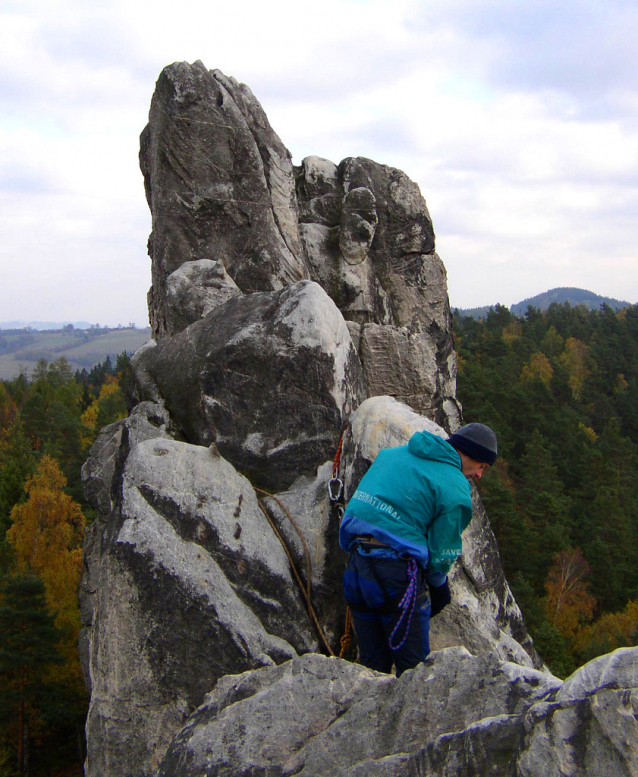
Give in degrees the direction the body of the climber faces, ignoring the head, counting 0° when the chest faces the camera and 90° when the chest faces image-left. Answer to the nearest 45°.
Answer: approximately 225°

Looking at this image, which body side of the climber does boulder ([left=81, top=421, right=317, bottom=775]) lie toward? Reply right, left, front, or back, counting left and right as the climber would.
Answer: left

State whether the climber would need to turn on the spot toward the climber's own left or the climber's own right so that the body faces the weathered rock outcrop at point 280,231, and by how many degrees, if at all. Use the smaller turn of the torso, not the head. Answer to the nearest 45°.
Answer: approximately 45° to the climber's own left

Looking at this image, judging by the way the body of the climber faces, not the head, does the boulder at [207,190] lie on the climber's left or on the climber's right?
on the climber's left

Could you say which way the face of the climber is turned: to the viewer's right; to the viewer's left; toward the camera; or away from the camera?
to the viewer's right

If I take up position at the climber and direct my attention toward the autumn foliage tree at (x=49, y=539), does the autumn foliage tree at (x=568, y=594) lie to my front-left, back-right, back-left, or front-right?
front-right

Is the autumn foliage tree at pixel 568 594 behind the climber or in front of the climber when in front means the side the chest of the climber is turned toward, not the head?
in front
